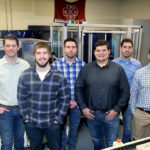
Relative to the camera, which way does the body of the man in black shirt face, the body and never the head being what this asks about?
toward the camera

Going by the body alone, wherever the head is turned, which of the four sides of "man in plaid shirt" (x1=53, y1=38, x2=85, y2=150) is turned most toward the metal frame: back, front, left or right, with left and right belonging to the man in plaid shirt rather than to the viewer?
back

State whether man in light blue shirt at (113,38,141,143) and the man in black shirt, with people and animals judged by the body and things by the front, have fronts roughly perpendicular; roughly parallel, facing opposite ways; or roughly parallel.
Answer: roughly parallel

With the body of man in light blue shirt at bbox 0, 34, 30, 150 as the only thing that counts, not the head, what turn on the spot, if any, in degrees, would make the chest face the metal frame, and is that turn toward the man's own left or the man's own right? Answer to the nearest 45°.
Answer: approximately 135° to the man's own left

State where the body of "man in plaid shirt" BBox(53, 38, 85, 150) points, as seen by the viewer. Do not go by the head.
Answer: toward the camera

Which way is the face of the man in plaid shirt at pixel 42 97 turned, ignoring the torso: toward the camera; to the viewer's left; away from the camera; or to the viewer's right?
toward the camera

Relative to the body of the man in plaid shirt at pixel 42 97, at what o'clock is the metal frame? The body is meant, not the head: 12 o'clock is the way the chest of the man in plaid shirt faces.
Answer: The metal frame is roughly at 7 o'clock from the man in plaid shirt.

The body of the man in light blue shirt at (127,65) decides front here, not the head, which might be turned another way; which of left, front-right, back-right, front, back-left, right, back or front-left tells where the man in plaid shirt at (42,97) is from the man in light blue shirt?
front-right

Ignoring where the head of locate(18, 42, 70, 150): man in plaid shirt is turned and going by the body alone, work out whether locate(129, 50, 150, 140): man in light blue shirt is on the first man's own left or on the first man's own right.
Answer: on the first man's own left

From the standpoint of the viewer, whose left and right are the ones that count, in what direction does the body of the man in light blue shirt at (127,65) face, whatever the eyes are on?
facing the viewer

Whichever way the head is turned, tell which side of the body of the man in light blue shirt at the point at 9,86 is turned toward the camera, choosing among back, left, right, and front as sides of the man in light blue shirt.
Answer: front

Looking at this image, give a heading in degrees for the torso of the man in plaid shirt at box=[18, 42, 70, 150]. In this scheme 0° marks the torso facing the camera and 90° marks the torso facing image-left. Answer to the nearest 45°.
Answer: approximately 0°
